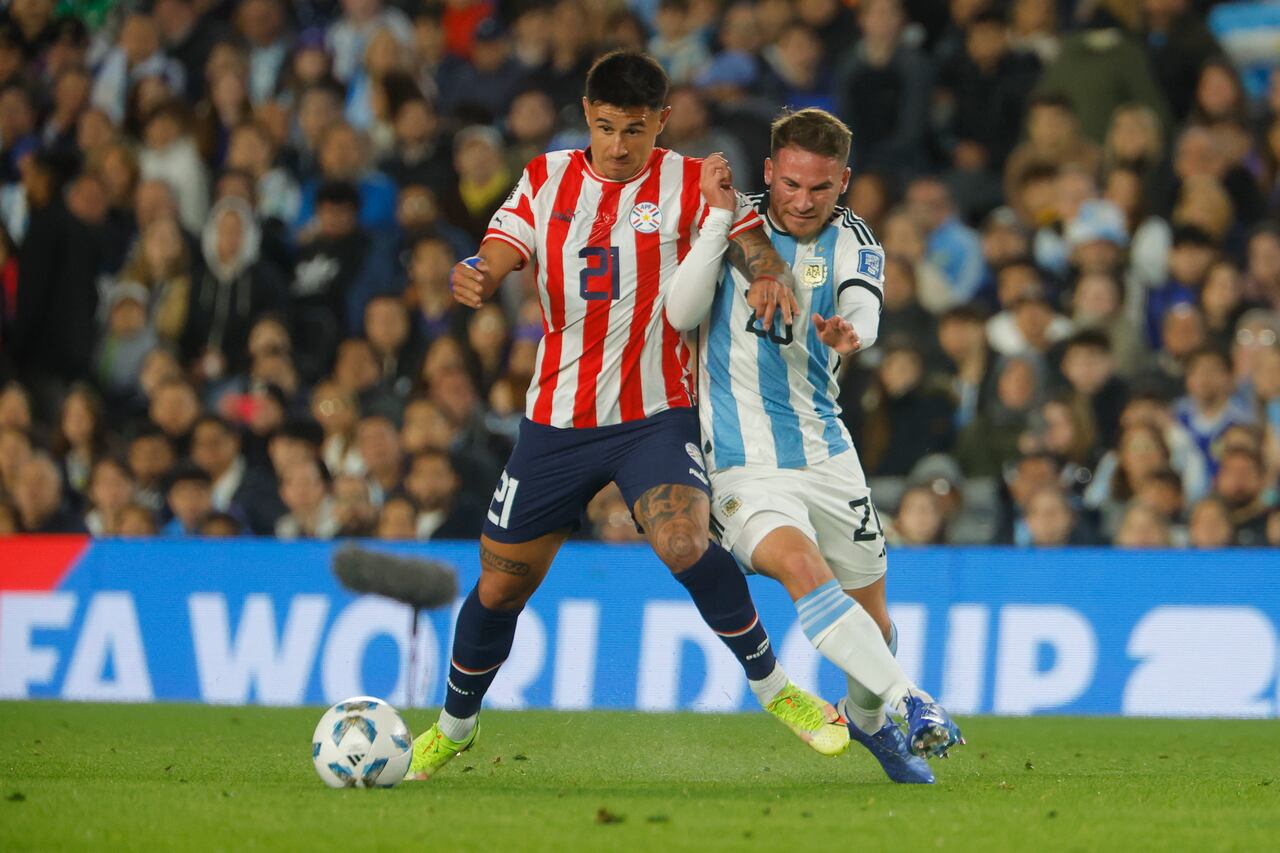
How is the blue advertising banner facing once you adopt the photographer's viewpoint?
facing the viewer

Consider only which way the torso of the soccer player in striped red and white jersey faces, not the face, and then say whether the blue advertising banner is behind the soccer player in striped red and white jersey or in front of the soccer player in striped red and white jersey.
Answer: behind

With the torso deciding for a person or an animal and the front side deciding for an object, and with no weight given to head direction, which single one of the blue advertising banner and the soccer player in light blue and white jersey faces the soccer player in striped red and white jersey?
the blue advertising banner

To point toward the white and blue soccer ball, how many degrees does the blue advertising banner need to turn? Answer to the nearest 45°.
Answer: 0° — it already faces it

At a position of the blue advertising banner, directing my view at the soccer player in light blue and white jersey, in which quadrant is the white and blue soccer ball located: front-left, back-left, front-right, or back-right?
front-right

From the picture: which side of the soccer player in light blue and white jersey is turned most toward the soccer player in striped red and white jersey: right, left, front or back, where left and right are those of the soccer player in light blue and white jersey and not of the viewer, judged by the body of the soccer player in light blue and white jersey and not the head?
right

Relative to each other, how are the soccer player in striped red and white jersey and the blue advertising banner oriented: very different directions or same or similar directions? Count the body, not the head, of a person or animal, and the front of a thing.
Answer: same or similar directions

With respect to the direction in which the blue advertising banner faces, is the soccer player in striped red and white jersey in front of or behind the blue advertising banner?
in front
